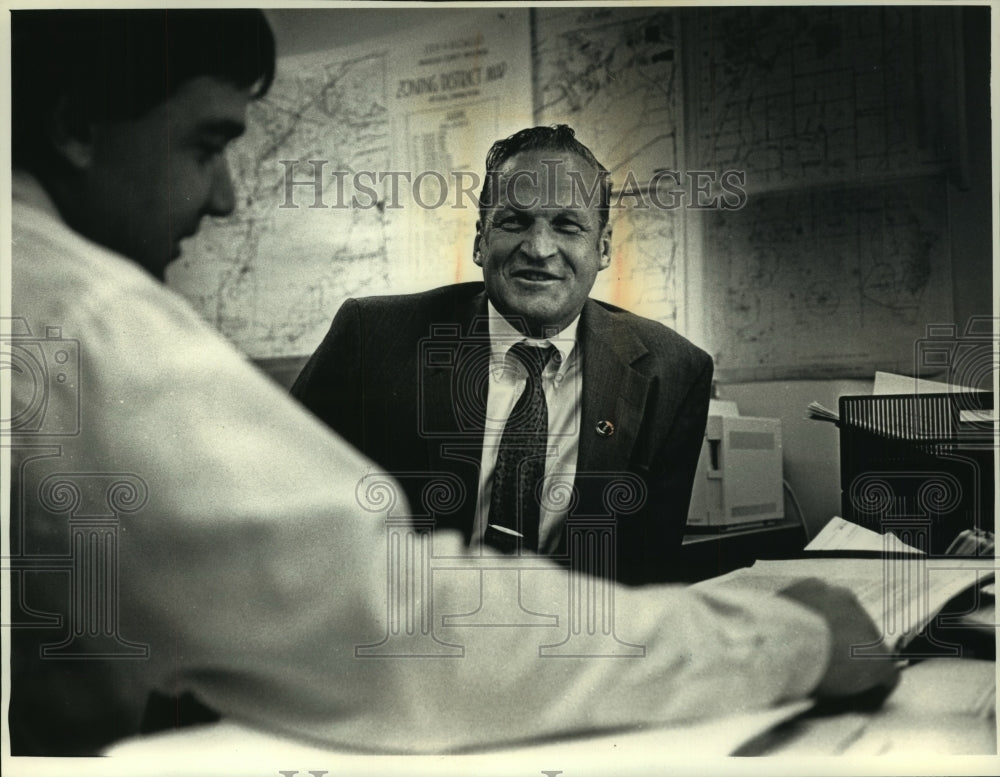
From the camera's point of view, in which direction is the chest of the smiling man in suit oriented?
toward the camera

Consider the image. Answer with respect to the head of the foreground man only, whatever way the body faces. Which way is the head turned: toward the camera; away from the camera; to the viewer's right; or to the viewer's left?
to the viewer's right

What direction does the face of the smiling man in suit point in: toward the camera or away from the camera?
toward the camera

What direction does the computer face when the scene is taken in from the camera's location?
facing the viewer and to the left of the viewer

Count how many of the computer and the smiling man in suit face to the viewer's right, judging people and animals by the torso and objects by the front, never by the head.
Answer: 0
